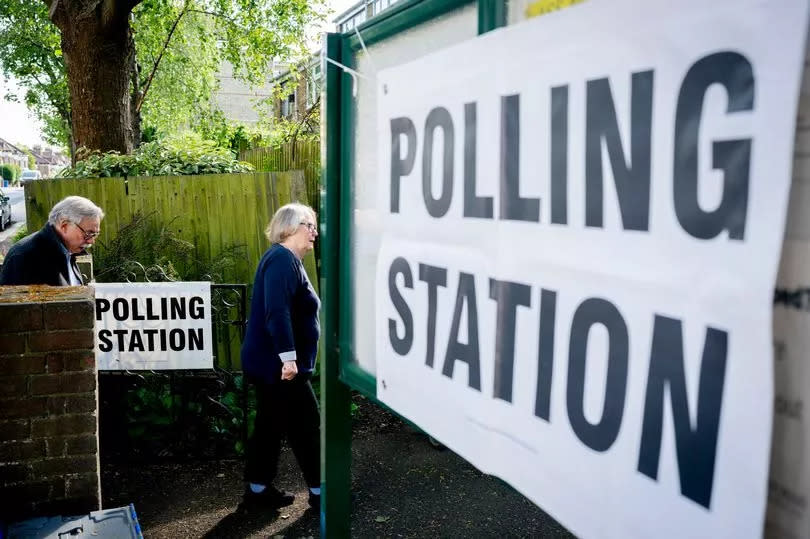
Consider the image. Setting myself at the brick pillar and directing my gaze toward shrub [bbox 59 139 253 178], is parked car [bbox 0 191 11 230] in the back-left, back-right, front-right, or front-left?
front-left

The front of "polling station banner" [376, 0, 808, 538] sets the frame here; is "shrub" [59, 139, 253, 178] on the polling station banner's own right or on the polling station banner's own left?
on the polling station banner's own right

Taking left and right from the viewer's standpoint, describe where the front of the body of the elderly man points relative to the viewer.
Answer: facing to the right of the viewer

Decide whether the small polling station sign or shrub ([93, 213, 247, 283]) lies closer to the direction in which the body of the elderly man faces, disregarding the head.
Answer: the small polling station sign

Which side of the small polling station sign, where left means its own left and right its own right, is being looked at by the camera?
front

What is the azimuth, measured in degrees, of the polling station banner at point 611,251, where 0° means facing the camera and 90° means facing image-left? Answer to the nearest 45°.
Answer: approximately 45°

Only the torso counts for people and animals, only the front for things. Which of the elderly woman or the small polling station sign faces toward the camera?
the small polling station sign

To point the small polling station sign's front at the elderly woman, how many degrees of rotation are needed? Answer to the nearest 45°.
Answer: approximately 45° to its left

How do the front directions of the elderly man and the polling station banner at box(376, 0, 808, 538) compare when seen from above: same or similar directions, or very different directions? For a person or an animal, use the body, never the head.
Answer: very different directions

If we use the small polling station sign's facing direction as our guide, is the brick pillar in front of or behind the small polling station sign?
in front

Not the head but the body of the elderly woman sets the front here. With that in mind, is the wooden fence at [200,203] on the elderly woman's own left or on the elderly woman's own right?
on the elderly woman's own left

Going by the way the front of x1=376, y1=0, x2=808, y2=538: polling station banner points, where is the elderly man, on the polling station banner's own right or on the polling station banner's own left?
on the polling station banner's own right
